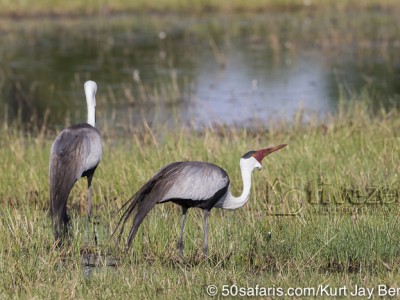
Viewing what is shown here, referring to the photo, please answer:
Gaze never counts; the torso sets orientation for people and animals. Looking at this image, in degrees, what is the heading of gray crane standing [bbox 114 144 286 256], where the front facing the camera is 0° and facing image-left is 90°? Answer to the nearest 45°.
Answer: approximately 270°

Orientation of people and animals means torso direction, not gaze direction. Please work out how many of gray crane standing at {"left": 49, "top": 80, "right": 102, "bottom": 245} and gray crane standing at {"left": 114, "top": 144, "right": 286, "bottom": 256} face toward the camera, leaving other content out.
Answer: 0

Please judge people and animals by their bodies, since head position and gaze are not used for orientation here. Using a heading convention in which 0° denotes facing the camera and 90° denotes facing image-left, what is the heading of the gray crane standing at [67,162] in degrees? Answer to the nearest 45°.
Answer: approximately 225°

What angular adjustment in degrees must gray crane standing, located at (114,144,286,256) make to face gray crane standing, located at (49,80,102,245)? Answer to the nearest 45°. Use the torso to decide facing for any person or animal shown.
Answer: approximately 135° to its left

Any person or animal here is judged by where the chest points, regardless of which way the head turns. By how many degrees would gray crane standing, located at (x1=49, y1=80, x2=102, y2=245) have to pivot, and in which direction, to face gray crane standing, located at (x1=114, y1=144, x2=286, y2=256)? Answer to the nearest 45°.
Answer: approximately 90° to its right
